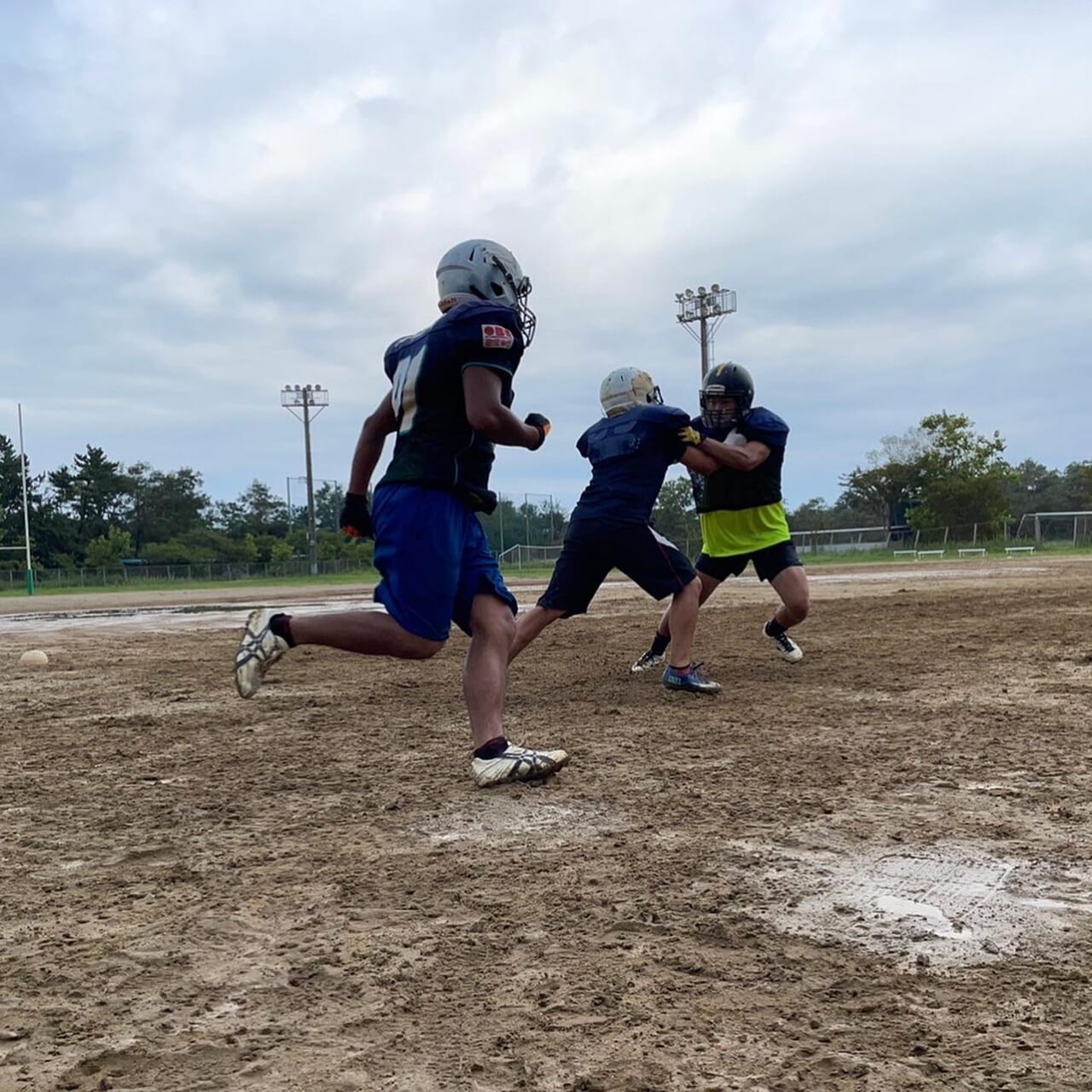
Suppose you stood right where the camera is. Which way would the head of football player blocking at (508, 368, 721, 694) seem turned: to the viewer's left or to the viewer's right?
to the viewer's right

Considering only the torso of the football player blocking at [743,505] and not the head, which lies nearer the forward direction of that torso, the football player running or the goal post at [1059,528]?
the football player running

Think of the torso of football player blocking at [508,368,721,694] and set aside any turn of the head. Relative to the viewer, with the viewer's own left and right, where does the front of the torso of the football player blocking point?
facing away from the viewer and to the right of the viewer

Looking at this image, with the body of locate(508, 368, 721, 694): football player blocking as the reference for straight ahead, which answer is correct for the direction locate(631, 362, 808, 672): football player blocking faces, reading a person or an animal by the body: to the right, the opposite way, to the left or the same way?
the opposite way

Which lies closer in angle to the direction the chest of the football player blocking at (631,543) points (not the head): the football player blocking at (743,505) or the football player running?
the football player blocking

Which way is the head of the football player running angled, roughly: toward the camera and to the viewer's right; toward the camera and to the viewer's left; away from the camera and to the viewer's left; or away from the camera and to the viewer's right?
away from the camera and to the viewer's right

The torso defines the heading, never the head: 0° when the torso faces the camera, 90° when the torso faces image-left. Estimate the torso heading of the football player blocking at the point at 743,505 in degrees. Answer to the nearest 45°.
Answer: approximately 45°
